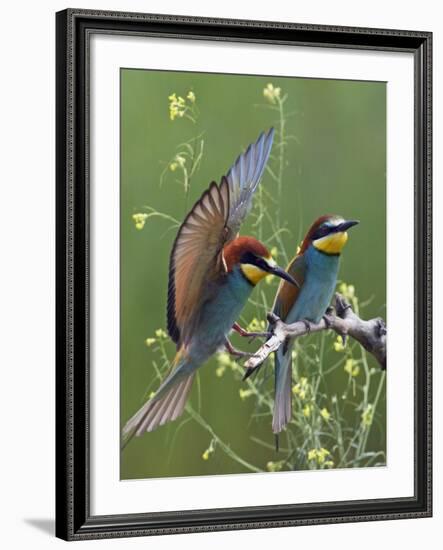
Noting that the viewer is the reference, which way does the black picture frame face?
facing the viewer and to the right of the viewer
